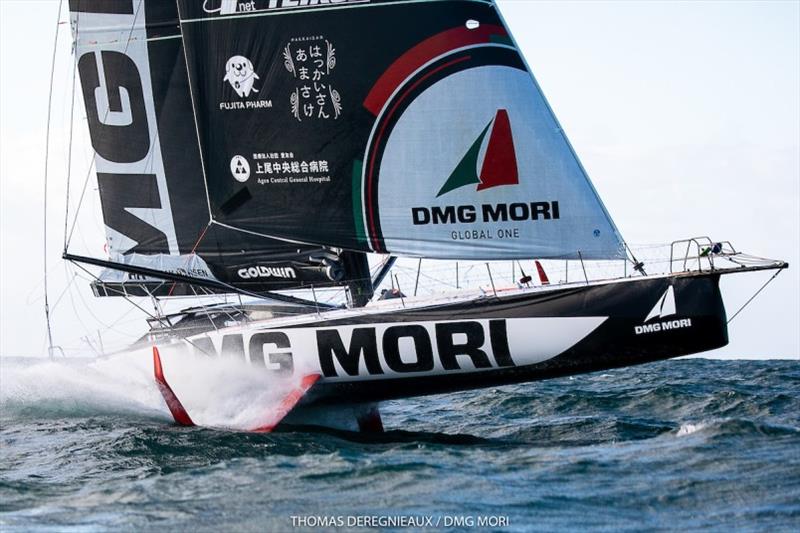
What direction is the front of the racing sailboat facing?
to the viewer's right
